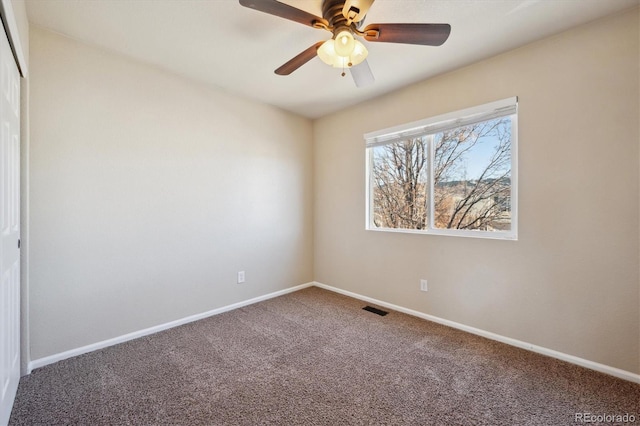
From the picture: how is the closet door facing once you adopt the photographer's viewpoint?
facing to the right of the viewer
